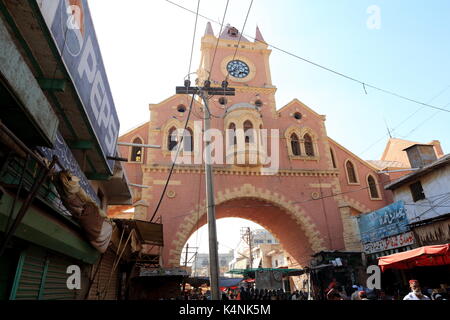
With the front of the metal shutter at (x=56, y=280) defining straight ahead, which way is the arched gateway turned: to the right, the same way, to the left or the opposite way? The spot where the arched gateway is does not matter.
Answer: to the right

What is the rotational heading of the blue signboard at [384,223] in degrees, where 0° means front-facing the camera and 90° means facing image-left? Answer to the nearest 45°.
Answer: approximately 45°

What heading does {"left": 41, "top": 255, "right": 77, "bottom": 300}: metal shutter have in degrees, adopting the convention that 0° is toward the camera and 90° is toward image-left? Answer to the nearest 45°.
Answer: approximately 315°

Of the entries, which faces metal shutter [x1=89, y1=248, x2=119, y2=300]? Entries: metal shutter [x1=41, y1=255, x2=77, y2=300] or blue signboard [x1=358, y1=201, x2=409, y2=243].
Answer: the blue signboard

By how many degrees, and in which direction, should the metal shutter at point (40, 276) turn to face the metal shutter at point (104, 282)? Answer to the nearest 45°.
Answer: approximately 135° to its left

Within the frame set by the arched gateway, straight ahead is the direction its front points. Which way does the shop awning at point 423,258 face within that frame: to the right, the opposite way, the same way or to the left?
to the right

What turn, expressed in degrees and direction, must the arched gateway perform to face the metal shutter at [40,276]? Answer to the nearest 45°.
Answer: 0° — it already faces it

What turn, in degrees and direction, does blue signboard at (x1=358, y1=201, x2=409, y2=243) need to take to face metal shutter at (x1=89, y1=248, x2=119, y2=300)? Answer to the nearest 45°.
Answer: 0° — it already faces it

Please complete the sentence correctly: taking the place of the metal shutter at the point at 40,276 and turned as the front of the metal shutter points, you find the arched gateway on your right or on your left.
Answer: on your left

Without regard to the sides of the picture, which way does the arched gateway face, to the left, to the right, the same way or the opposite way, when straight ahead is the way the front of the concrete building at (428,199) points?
to the left

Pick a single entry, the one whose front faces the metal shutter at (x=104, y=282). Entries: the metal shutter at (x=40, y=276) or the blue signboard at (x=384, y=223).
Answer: the blue signboard
